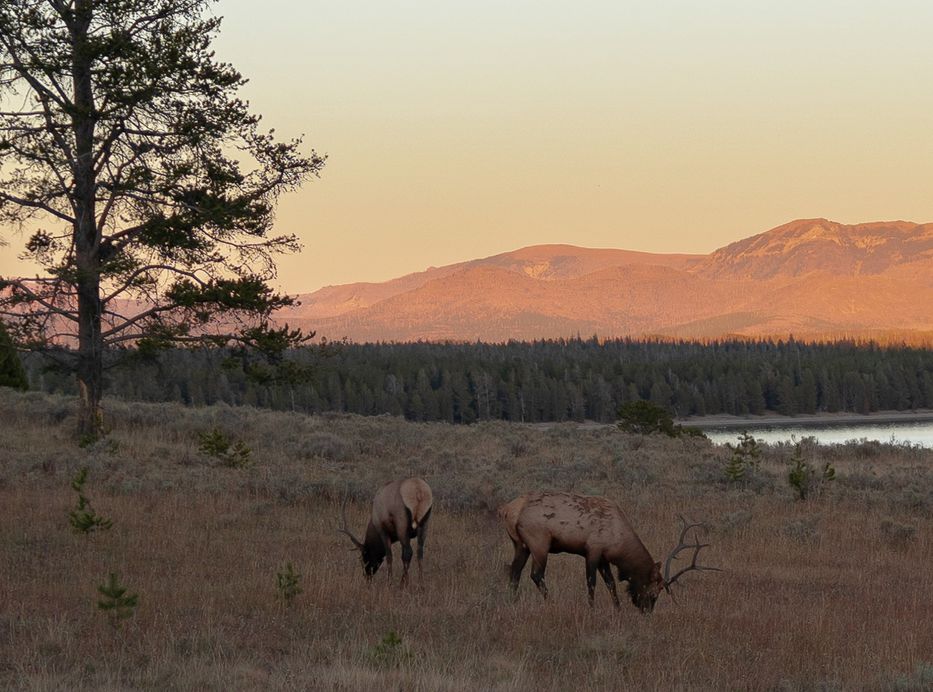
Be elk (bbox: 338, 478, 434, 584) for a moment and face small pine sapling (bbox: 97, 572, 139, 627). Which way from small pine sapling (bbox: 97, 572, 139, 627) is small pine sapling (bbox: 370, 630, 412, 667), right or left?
left

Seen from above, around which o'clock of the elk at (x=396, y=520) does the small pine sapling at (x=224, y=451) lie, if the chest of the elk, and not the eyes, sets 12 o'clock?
The small pine sapling is roughly at 1 o'clock from the elk.

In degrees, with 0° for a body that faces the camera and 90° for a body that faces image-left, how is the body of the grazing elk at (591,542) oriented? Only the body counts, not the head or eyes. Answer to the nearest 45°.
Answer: approximately 270°

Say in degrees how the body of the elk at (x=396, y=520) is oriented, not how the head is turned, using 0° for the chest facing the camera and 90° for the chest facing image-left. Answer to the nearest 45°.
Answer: approximately 135°

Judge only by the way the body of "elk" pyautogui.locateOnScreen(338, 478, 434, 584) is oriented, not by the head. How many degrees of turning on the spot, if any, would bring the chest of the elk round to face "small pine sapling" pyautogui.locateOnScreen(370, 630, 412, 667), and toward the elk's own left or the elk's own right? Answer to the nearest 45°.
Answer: approximately 135° to the elk's own left

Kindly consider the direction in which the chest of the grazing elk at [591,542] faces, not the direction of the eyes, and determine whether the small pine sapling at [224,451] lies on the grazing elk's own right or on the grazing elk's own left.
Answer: on the grazing elk's own left

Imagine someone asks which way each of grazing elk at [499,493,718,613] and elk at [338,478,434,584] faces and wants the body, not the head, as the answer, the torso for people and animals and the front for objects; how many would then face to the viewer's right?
1

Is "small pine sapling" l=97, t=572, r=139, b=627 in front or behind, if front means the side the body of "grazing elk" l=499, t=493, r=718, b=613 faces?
behind

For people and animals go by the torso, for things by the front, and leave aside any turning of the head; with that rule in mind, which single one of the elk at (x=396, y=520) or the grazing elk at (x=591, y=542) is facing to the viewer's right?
the grazing elk

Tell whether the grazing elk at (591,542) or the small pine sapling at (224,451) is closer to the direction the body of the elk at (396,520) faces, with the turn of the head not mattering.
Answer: the small pine sapling

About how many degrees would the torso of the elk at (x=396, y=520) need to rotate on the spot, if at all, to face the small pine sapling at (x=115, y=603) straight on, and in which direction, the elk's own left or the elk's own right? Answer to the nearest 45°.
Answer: approximately 90° to the elk's own left

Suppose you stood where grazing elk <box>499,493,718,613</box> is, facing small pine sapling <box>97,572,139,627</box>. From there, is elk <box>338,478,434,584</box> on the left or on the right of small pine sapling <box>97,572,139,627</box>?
right

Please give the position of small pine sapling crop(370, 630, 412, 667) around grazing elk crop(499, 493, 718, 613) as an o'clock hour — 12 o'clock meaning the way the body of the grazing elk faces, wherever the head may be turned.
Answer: The small pine sapling is roughly at 4 o'clock from the grazing elk.
